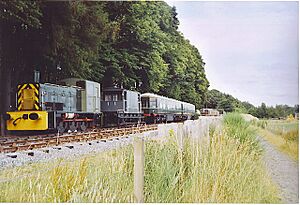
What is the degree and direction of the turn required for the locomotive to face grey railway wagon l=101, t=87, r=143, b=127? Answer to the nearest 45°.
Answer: approximately 135° to its left

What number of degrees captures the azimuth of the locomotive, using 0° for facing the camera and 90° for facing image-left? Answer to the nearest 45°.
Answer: approximately 45°

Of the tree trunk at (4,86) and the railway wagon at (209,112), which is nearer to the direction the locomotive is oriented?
the tree trunk
